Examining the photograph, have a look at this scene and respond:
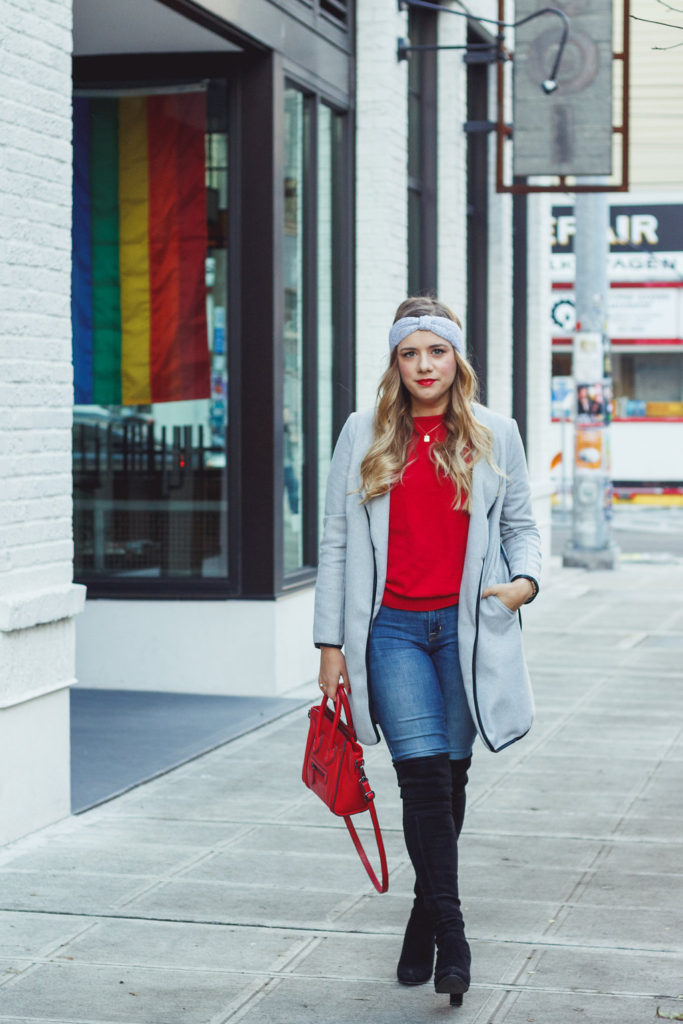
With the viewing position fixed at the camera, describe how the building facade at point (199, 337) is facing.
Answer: facing the viewer and to the right of the viewer

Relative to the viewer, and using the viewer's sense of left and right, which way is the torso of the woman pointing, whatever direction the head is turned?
facing the viewer

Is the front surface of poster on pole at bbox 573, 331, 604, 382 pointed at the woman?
yes

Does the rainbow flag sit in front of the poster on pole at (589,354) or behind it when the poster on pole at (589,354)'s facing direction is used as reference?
in front

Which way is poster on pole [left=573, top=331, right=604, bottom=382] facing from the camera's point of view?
toward the camera

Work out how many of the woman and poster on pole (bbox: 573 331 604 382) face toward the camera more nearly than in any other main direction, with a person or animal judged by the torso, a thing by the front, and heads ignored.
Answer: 2

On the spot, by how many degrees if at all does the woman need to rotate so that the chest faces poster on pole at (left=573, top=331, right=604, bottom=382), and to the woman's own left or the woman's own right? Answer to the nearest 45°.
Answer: approximately 180°

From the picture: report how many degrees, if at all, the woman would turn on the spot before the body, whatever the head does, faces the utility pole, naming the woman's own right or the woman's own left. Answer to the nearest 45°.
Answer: approximately 180°

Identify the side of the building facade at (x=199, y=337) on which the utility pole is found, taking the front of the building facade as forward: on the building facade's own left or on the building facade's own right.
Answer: on the building facade's own left
